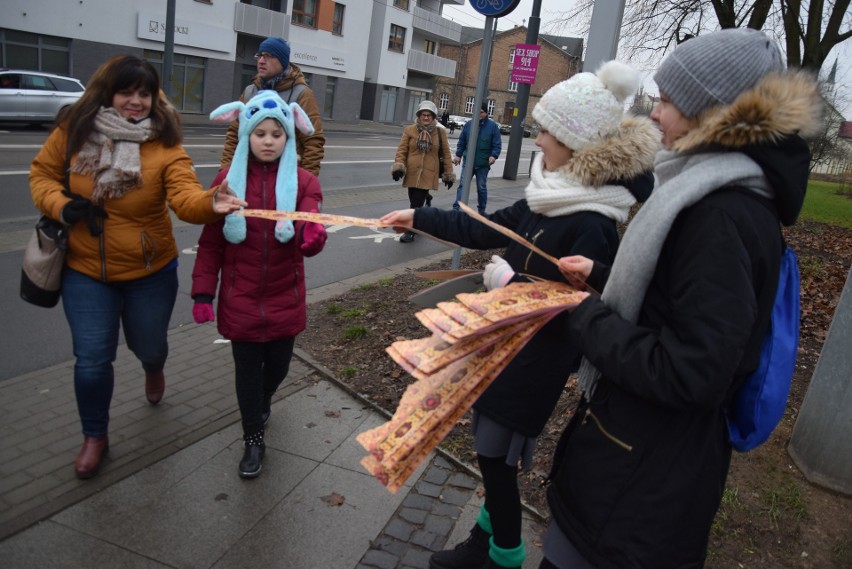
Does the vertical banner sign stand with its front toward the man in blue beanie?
yes

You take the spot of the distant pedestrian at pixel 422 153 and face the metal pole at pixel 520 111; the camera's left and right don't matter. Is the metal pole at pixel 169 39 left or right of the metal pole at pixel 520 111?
left

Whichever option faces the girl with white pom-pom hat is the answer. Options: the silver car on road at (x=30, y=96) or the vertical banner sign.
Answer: the vertical banner sign

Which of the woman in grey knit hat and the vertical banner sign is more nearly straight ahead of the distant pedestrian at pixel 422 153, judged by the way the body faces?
the woman in grey knit hat

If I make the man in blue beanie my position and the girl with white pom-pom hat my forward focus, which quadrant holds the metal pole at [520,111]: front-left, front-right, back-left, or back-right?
back-left

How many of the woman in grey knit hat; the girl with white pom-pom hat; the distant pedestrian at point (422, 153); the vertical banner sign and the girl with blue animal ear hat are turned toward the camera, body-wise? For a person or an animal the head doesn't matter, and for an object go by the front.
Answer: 3

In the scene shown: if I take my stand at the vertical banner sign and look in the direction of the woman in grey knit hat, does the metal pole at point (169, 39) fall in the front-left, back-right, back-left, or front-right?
back-right

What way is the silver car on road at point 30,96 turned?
to the viewer's left

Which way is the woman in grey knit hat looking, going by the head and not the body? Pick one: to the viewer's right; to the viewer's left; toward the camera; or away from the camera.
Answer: to the viewer's left
